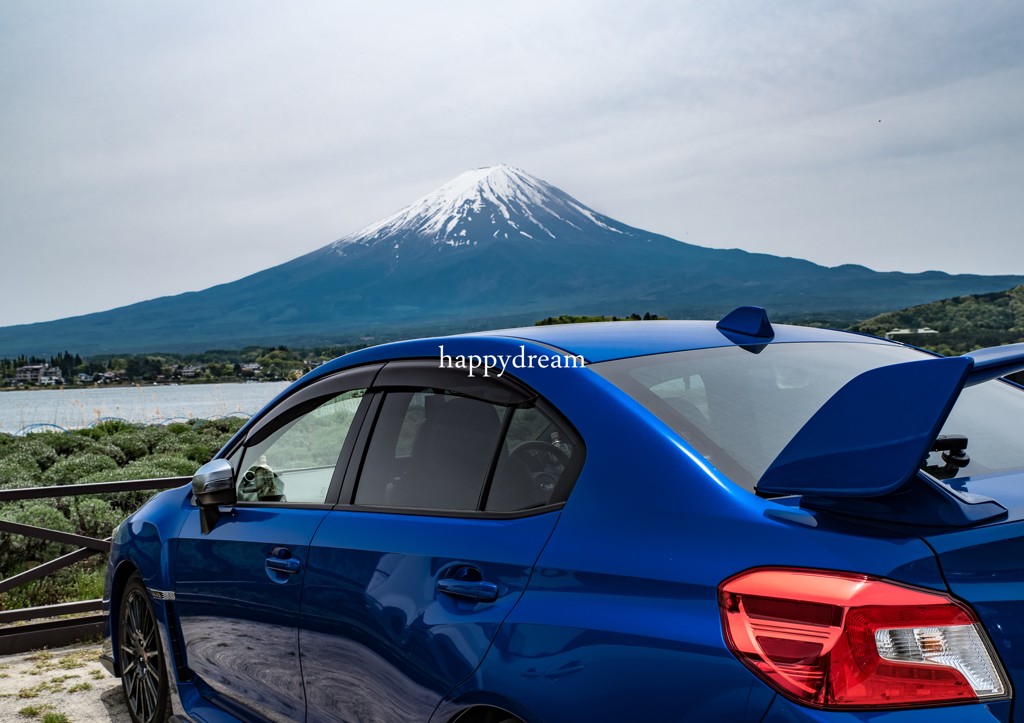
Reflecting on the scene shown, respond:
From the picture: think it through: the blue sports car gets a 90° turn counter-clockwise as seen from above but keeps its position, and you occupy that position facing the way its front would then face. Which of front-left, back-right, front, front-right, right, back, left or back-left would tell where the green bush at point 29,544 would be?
right

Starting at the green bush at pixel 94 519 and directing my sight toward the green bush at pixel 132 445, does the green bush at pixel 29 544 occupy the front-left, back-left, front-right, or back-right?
back-left

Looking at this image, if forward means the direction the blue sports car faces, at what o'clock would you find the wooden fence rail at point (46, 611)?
The wooden fence rail is roughly at 12 o'clock from the blue sports car.

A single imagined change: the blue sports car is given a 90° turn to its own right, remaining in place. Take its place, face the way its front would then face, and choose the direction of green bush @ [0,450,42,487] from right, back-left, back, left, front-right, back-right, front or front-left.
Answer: left

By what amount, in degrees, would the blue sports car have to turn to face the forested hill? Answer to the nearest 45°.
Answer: approximately 90° to its right

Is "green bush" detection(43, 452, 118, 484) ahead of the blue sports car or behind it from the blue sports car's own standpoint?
ahead

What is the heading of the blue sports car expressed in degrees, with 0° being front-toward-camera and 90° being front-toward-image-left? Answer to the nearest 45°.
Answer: approximately 135°

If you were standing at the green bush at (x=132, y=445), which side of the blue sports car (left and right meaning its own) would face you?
front

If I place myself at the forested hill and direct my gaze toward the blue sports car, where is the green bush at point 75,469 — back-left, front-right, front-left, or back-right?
front-right
